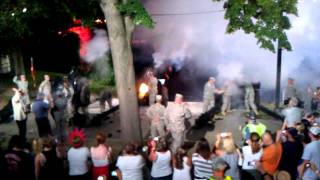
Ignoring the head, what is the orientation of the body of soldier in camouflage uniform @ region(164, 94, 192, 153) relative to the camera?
toward the camera

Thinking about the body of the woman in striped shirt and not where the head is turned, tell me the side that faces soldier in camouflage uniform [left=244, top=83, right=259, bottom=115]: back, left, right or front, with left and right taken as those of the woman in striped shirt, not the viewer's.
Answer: front

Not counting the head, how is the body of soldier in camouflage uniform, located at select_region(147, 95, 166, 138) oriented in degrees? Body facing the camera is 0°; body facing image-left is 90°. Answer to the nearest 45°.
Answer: approximately 180°

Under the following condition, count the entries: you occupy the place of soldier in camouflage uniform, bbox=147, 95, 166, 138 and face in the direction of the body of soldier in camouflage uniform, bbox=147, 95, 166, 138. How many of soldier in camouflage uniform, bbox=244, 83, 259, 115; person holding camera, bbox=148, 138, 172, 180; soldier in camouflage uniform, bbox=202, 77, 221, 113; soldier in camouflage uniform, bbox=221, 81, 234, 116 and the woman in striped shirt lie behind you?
2

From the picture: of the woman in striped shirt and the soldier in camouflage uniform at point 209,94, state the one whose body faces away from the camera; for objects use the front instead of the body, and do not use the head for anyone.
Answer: the woman in striped shirt

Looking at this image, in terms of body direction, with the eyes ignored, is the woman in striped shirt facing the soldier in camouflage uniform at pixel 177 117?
yes

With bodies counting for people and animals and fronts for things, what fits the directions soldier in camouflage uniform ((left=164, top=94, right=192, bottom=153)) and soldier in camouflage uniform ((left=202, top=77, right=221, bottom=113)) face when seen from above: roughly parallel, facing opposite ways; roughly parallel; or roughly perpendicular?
roughly perpendicular

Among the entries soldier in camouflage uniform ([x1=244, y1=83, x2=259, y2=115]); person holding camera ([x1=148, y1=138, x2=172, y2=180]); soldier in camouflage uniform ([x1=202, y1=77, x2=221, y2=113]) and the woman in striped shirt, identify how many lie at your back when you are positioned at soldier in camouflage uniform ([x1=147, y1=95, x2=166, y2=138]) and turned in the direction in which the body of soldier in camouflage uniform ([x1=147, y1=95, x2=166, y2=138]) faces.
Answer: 2

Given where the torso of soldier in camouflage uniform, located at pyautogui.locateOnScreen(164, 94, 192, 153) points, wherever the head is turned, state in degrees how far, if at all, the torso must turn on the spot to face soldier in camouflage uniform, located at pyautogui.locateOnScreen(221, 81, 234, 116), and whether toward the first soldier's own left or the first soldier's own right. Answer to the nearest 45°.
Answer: approximately 135° to the first soldier's own left

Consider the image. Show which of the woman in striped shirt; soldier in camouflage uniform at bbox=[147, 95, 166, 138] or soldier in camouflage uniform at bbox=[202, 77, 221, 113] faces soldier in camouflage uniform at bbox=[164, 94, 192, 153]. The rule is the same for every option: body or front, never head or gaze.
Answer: the woman in striped shirt

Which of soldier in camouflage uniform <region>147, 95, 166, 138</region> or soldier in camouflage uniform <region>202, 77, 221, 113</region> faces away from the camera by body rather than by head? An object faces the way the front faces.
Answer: soldier in camouflage uniform <region>147, 95, 166, 138</region>

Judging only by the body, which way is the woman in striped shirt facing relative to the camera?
away from the camera
